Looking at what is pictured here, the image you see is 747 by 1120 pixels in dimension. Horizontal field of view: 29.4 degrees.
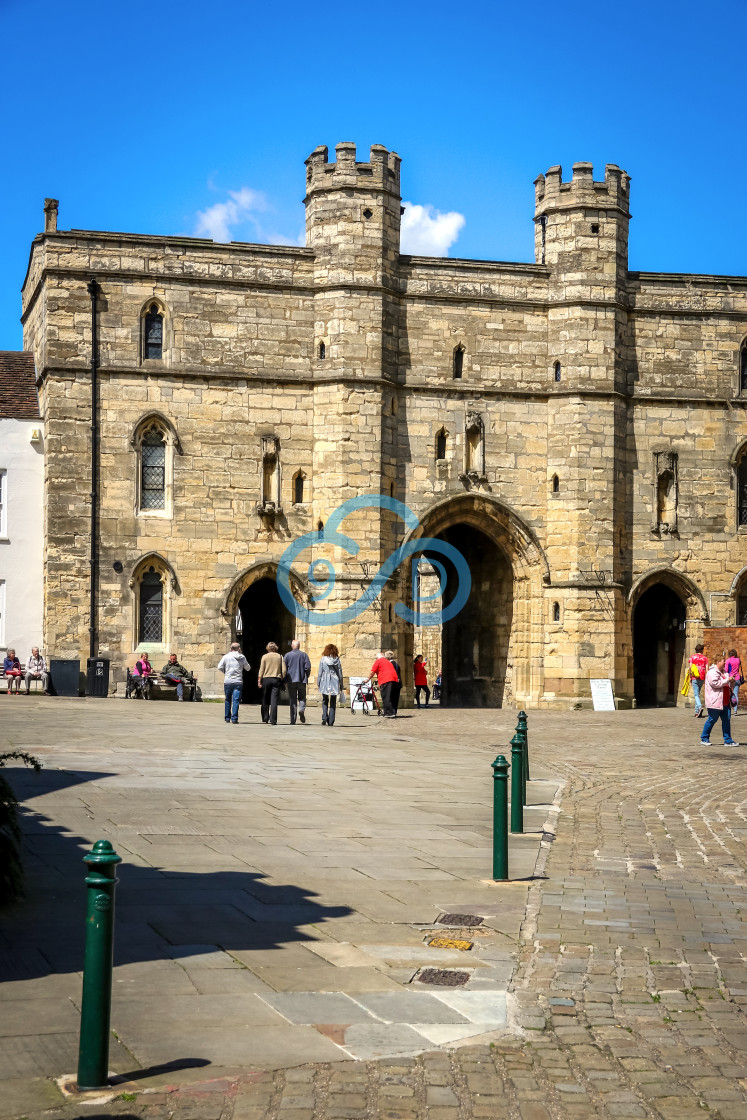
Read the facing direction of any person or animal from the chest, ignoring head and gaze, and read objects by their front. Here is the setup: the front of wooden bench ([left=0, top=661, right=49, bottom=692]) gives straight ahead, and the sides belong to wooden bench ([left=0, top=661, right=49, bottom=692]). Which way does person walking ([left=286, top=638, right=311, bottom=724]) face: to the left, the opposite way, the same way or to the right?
the opposite way

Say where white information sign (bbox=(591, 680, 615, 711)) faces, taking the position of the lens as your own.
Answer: facing the viewer

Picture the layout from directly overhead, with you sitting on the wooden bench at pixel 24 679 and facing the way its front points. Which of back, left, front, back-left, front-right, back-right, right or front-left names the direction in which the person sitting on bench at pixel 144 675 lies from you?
front-left

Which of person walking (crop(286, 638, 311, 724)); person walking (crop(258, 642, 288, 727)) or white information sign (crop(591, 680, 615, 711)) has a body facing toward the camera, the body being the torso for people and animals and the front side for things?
the white information sign

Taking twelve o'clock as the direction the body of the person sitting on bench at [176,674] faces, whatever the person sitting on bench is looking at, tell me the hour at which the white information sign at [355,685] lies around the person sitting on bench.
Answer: The white information sign is roughly at 9 o'clock from the person sitting on bench.

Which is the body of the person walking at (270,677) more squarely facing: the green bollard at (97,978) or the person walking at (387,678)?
the person walking

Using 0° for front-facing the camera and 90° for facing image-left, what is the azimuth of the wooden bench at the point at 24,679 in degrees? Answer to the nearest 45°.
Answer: approximately 0°

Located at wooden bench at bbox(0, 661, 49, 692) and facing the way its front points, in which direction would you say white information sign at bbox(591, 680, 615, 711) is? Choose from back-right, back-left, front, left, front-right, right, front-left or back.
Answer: left

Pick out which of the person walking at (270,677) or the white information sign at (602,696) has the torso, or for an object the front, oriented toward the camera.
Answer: the white information sign

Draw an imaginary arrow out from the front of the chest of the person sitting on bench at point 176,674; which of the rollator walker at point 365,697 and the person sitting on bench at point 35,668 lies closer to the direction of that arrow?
the rollator walker

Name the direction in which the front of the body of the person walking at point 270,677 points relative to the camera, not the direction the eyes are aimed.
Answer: away from the camera

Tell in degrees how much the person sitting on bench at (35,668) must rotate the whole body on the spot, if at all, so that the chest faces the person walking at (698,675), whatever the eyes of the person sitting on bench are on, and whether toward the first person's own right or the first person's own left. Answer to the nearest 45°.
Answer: approximately 90° to the first person's own left

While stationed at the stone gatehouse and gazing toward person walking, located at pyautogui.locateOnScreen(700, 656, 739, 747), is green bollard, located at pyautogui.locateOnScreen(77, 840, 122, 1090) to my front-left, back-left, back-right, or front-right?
front-right

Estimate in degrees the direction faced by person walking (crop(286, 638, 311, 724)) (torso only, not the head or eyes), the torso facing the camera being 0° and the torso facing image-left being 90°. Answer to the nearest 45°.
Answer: approximately 180°

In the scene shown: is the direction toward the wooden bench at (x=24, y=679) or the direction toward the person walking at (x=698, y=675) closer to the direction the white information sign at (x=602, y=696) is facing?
the person walking

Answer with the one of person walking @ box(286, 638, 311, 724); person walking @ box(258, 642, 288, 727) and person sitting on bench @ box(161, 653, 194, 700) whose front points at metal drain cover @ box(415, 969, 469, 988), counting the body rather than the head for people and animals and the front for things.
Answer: the person sitting on bench

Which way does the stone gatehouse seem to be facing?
toward the camera

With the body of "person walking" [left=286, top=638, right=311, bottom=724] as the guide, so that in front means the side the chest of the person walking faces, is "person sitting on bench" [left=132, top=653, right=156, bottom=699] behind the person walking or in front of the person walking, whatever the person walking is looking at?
in front

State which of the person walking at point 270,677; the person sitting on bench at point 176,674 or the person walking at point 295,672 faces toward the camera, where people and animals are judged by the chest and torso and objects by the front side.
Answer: the person sitting on bench
